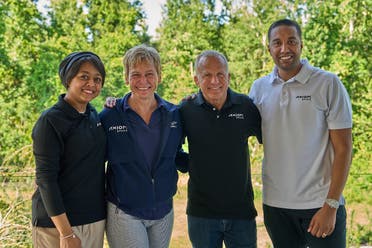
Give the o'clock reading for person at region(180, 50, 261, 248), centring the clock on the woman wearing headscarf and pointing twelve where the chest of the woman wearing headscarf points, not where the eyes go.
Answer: The person is roughly at 10 o'clock from the woman wearing headscarf.

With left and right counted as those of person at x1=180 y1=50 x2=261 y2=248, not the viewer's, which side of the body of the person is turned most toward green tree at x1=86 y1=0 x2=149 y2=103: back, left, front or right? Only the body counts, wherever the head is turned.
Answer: back

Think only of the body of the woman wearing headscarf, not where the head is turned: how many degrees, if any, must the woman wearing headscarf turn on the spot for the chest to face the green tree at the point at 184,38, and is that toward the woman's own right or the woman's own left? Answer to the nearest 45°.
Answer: approximately 135° to the woman's own left

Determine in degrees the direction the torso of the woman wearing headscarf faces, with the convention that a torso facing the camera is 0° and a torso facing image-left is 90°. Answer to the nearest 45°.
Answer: approximately 315°
